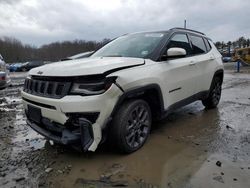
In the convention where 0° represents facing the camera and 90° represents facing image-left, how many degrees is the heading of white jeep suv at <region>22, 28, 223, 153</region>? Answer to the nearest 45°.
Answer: approximately 45°

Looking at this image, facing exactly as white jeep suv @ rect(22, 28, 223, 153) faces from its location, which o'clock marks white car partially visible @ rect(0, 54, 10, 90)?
white car partially visible @ rect(0, 54, 10, 90) is roughly at 3 o'clock from white jeep suv @ rect(22, 28, 223, 153).
